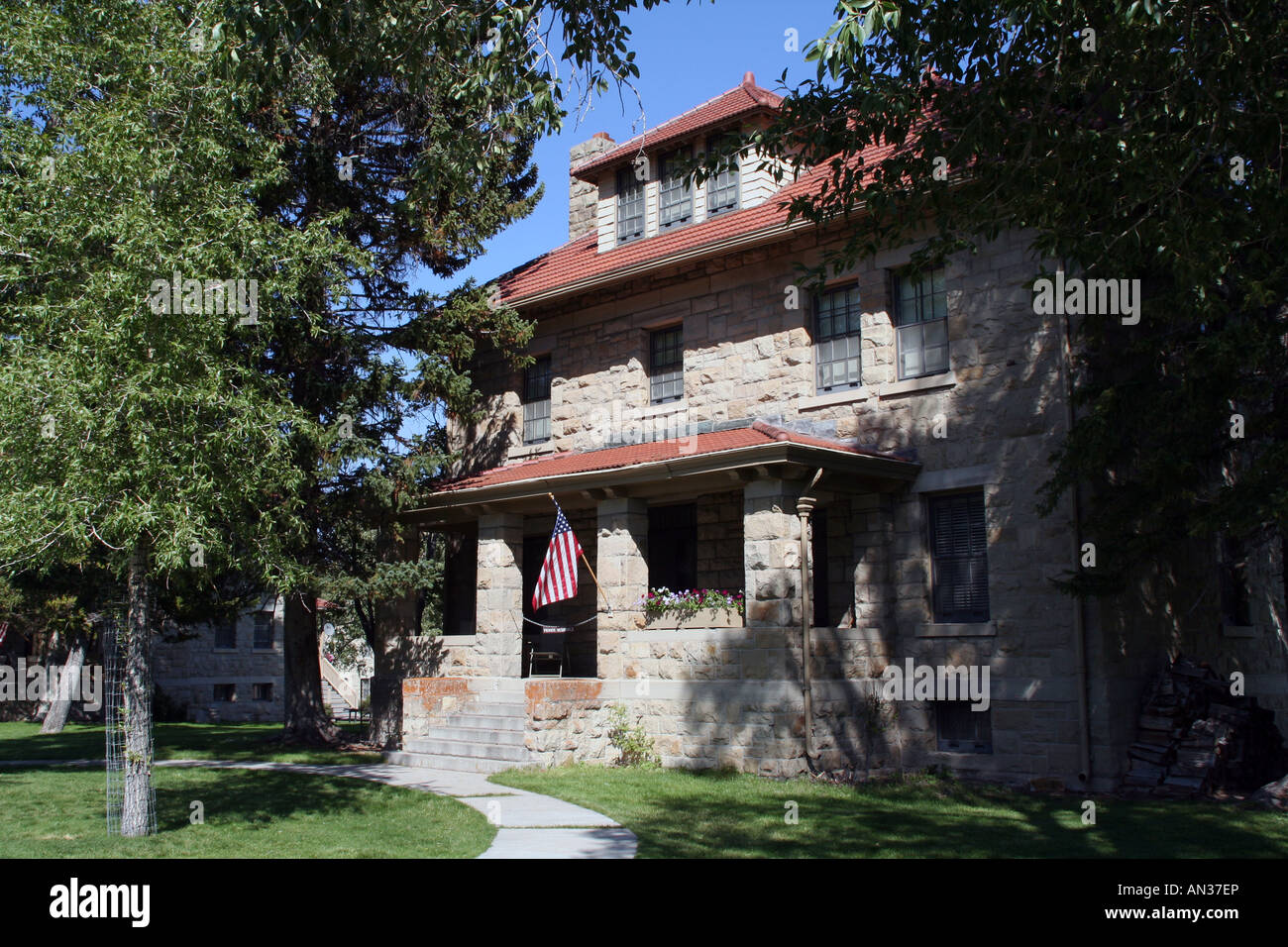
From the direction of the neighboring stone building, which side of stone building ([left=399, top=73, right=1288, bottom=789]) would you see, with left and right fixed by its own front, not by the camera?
right

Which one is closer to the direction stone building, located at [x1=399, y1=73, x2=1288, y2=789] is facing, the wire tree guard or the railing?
the wire tree guard

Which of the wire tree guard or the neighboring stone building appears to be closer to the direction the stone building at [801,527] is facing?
the wire tree guard

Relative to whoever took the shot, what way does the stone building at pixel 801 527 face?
facing the viewer and to the left of the viewer

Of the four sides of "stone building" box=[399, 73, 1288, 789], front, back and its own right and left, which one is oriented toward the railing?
right

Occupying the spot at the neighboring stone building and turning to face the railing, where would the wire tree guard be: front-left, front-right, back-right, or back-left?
back-right

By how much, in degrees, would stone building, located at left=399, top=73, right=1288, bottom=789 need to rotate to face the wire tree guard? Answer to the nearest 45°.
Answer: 0° — it already faces it
